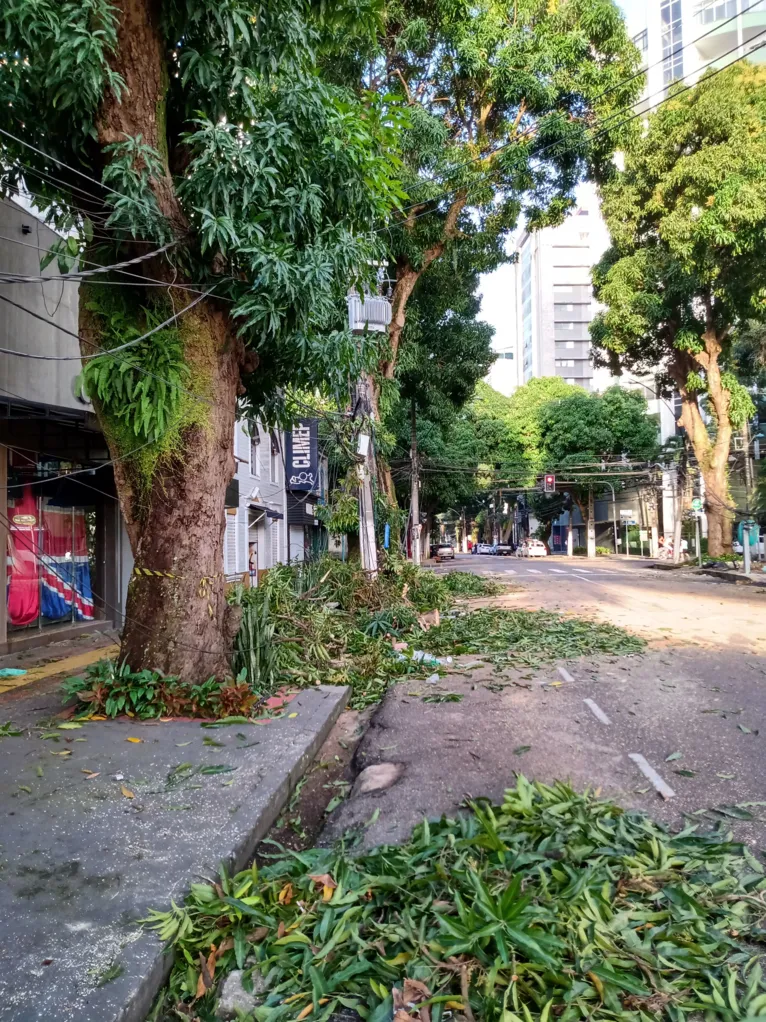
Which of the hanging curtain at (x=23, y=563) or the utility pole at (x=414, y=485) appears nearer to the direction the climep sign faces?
the hanging curtain

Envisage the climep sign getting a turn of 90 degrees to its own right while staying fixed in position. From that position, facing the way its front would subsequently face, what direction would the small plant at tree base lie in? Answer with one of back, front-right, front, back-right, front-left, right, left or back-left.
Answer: left

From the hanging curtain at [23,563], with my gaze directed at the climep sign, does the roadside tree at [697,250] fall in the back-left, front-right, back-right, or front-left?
front-right

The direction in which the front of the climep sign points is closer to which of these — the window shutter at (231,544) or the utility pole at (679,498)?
the window shutter

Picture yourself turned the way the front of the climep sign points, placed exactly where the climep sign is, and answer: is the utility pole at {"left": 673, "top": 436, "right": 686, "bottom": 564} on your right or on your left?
on your left

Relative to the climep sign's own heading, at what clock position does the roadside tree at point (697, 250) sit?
The roadside tree is roughly at 9 o'clock from the climep sign.

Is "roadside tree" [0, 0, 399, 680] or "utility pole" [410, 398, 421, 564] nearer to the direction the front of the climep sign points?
the roadside tree

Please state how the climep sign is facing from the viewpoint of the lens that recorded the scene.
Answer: facing the viewer

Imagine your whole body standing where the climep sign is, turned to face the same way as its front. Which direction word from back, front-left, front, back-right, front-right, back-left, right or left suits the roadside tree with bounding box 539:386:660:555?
back-left

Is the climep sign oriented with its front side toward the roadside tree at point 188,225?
yes

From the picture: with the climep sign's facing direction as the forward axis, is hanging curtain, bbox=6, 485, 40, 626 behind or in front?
in front

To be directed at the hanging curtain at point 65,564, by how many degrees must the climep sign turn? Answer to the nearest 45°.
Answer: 0° — it already faces it

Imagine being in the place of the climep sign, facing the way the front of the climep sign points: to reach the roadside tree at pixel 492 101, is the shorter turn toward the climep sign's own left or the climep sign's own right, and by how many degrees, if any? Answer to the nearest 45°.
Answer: approximately 45° to the climep sign's own left

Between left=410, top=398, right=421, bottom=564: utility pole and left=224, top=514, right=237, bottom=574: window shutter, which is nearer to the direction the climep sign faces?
the window shutter

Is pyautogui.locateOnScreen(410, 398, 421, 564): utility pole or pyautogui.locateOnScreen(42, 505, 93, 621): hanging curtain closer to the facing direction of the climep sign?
the hanging curtain
